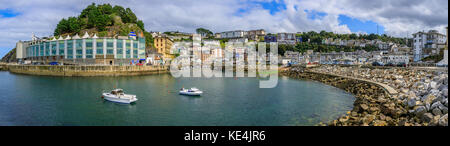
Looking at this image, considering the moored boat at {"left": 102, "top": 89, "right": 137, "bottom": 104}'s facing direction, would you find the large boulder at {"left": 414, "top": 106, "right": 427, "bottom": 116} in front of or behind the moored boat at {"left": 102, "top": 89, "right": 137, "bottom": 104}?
behind

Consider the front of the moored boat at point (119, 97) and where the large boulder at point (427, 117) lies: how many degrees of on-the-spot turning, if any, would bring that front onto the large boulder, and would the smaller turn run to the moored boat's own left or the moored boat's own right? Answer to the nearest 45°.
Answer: approximately 135° to the moored boat's own left

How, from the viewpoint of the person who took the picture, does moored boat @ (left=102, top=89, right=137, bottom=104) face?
facing to the left of the viewer
